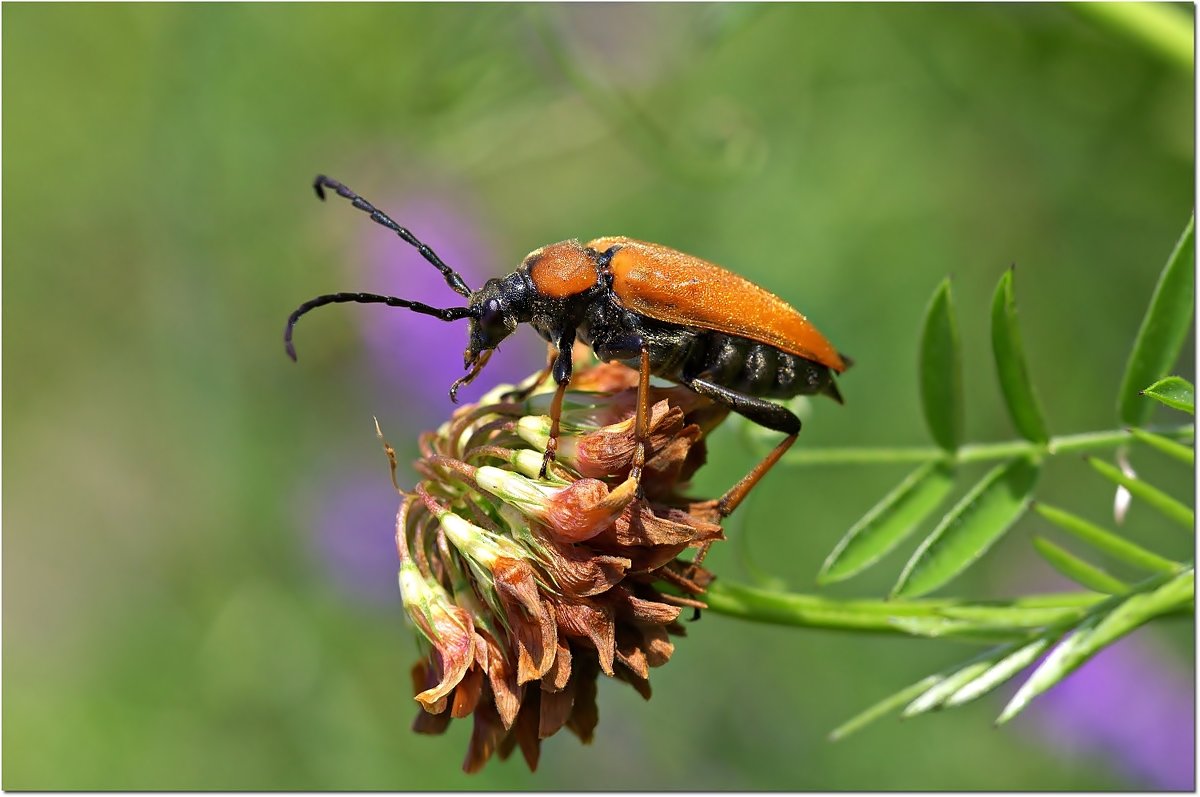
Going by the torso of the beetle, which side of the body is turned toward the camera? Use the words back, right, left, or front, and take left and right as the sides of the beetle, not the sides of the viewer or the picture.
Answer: left

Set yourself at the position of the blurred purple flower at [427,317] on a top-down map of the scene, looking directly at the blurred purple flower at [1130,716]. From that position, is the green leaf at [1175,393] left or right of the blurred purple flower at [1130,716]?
right

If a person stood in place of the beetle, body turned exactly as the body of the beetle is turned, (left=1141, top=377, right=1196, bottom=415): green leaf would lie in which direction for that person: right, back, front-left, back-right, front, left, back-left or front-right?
back-left

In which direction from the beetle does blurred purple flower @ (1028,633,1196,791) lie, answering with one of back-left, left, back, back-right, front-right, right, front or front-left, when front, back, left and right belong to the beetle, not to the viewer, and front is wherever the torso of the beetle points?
back-right

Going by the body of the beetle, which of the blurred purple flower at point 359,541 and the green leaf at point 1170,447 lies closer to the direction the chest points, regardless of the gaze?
the blurred purple flower

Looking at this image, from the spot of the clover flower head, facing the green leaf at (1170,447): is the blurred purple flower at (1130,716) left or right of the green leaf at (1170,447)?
left
